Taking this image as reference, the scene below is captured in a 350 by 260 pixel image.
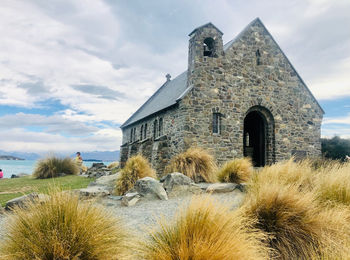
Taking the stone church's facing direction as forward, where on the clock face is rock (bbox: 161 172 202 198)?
The rock is roughly at 2 o'clock from the stone church.

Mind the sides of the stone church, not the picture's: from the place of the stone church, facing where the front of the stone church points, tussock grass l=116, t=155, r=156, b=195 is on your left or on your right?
on your right

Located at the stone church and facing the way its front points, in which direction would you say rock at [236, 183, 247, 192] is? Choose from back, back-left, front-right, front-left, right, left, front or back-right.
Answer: front-right

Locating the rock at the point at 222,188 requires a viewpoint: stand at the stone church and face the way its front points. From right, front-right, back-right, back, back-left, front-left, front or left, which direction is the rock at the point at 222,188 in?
front-right

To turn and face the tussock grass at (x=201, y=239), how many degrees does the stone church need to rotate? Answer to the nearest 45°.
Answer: approximately 45° to its right

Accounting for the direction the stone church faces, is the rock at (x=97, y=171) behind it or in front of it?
behind

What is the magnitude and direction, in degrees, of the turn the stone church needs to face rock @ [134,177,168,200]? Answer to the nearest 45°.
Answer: approximately 45° to its right

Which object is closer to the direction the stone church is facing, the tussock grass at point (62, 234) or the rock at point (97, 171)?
the tussock grass

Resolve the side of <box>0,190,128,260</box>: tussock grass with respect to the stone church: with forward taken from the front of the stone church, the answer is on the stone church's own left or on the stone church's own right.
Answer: on the stone church's own right

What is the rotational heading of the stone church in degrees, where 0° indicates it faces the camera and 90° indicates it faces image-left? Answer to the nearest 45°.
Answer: approximately 315°

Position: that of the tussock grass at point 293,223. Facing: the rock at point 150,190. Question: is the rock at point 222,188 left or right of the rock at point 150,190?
right
